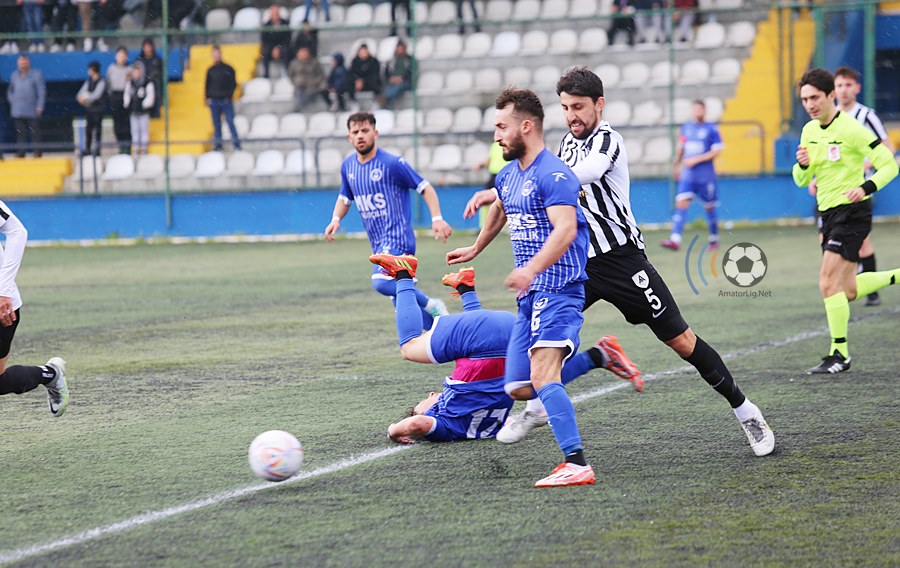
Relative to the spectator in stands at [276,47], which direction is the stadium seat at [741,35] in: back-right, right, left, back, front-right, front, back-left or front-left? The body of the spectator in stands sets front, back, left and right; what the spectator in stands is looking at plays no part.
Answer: left

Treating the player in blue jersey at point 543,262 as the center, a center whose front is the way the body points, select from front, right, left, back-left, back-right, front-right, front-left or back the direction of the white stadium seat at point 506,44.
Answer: back-right

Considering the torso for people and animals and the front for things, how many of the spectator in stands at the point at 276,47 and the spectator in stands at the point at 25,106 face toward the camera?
2

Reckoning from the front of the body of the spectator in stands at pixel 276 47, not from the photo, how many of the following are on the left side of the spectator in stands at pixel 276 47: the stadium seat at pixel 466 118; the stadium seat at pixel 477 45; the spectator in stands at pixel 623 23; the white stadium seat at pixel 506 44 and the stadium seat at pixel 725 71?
5

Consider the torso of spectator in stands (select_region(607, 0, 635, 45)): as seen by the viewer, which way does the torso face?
toward the camera

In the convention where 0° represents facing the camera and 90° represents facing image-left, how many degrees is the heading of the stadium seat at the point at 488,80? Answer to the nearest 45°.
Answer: approximately 0°

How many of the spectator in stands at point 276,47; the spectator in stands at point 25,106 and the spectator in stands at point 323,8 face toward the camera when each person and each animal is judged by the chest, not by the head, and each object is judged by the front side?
3

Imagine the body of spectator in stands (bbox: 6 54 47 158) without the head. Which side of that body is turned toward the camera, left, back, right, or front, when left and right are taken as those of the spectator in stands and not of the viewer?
front

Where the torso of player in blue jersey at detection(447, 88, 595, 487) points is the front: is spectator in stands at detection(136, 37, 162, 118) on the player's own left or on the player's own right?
on the player's own right

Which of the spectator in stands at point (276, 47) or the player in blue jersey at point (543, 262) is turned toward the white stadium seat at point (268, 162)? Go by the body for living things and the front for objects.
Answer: the spectator in stands

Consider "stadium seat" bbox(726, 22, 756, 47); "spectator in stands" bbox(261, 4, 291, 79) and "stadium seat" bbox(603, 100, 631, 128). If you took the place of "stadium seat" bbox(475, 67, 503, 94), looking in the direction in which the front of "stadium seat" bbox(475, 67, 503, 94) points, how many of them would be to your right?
1

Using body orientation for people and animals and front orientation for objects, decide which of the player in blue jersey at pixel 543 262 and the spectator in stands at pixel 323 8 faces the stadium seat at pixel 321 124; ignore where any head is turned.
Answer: the spectator in stands

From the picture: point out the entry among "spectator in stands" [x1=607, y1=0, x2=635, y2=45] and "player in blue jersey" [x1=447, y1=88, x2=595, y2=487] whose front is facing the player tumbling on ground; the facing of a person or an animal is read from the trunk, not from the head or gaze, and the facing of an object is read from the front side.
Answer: the spectator in stands

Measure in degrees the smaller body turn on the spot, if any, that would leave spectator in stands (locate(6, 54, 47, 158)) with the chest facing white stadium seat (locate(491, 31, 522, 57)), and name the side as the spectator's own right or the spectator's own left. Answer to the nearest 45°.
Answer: approximately 90° to the spectator's own left

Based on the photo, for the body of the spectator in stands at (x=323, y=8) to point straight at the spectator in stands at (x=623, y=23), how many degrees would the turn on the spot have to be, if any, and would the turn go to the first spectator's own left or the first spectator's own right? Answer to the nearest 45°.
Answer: approximately 90° to the first spectator's own left

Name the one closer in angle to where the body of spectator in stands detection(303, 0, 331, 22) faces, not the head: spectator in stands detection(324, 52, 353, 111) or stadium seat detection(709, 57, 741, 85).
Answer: the spectator in stands

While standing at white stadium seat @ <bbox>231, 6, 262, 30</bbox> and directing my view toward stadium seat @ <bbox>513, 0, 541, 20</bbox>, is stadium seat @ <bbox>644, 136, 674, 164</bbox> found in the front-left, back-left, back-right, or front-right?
front-right

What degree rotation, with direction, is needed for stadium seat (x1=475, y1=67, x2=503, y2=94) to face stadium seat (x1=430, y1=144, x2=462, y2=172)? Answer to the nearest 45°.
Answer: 0° — it already faces it
